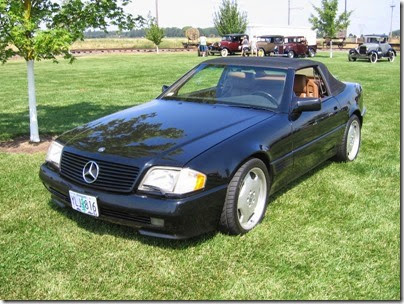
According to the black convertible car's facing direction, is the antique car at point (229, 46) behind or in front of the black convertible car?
behind

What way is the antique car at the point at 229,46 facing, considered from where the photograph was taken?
facing the viewer and to the left of the viewer

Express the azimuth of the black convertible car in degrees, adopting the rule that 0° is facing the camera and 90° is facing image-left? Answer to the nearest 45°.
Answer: approximately 45°

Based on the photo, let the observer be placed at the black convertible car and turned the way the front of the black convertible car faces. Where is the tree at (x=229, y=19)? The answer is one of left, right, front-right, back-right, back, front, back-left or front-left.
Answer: back-right

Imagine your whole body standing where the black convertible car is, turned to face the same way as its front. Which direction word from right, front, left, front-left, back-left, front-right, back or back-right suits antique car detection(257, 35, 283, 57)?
back-right

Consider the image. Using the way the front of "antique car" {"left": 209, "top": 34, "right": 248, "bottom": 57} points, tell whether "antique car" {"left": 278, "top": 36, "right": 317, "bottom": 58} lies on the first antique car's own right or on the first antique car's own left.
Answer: on the first antique car's own left

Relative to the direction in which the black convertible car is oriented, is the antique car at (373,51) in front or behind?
behind

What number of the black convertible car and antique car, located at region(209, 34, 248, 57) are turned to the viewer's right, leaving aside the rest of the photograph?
0
